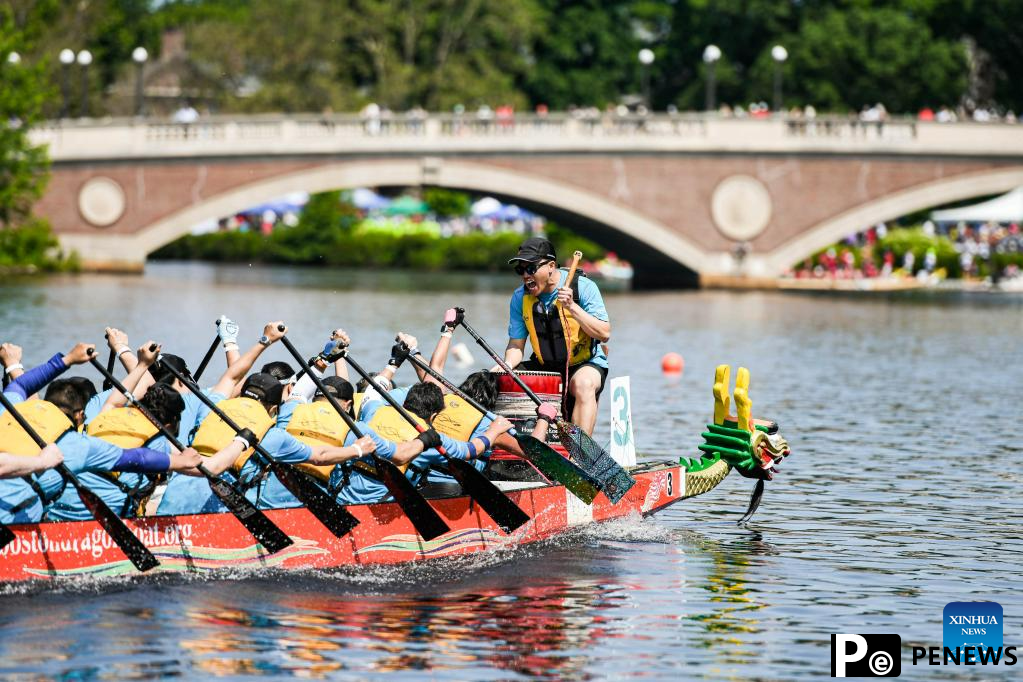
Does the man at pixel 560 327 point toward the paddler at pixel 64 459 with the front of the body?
yes

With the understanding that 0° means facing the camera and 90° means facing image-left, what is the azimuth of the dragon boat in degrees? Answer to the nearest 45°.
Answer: approximately 270°

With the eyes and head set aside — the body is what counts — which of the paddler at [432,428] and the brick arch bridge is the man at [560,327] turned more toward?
the paddler

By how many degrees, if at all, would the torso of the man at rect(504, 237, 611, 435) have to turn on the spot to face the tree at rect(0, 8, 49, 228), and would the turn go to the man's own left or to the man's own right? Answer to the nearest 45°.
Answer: approximately 90° to the man's own right

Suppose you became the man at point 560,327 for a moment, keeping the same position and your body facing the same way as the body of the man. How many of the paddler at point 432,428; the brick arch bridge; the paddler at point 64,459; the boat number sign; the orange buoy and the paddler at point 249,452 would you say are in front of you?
3

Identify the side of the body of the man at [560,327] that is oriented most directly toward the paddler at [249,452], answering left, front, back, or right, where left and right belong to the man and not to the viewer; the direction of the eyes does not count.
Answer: front

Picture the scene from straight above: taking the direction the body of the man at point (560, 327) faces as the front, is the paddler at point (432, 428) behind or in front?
in front

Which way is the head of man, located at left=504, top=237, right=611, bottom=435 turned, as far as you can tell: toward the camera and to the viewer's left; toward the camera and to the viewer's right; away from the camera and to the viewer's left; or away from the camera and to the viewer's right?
toward the camera and to the viewer's left

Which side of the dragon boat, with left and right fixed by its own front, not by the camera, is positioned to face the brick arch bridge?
left

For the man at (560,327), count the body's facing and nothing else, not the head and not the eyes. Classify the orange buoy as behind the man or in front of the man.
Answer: behind

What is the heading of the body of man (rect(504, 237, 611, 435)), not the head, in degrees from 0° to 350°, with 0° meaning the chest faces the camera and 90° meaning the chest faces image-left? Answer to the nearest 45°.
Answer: approximately 45°

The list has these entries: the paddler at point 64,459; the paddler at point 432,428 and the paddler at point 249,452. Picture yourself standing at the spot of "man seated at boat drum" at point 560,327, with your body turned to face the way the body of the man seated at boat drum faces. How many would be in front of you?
3
